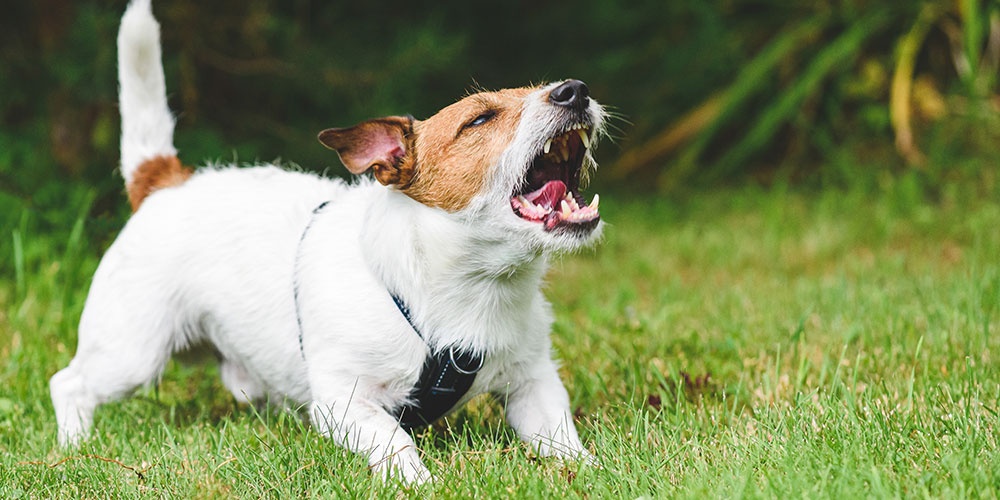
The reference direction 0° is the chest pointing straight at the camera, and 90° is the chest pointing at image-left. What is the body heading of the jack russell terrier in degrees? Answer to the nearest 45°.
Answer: approximately 315°
